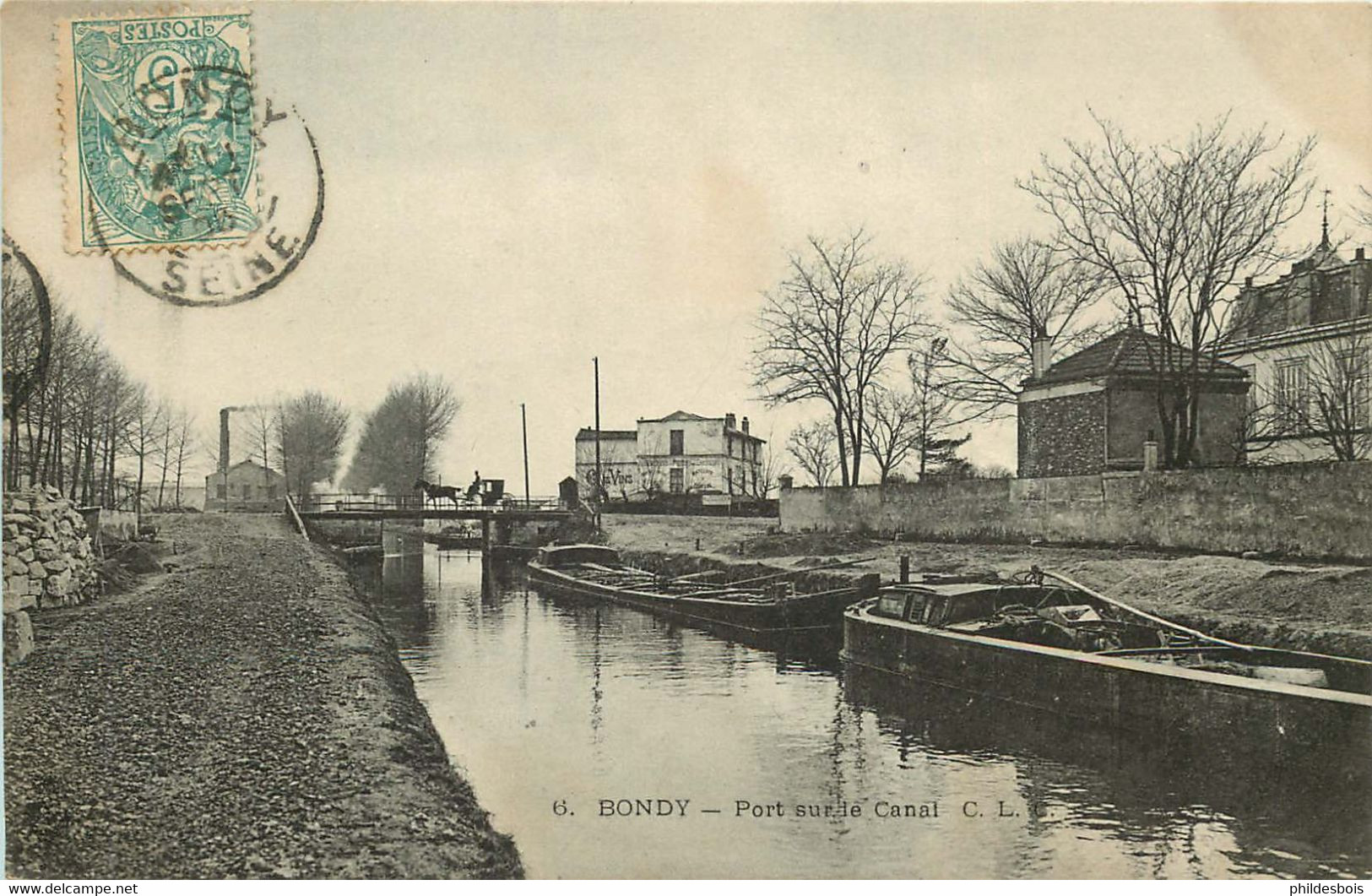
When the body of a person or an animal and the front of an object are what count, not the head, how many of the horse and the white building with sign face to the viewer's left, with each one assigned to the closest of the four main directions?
1

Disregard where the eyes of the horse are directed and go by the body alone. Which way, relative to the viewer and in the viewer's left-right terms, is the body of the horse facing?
facing to the left of the viewer

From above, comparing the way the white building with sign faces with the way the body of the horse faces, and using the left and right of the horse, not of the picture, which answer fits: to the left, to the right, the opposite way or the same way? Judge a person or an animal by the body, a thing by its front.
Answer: to the left
